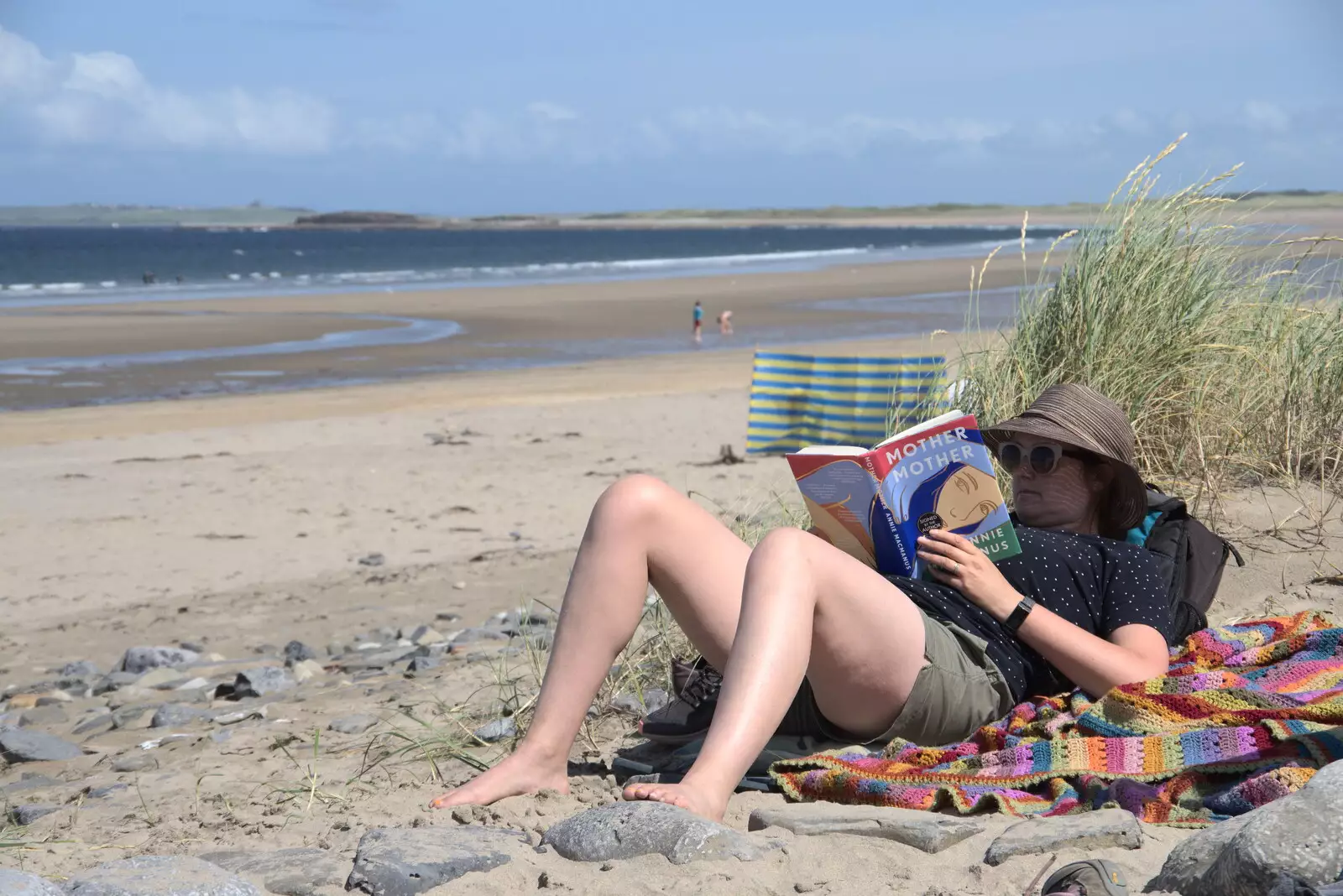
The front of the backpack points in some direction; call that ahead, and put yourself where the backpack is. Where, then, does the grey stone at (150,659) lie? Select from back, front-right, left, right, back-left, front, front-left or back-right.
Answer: back

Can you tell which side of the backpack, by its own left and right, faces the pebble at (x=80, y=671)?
back

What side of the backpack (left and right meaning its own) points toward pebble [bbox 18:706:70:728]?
back

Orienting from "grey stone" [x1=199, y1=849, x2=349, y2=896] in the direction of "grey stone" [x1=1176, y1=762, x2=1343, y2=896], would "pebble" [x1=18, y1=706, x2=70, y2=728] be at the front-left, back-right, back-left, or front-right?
back-left

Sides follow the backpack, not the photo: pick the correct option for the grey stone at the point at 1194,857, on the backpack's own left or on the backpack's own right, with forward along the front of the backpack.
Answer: on the backpack's own right

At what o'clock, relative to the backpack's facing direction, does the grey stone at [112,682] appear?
The grey stone is roughly at 6 o'clock from the backpack.

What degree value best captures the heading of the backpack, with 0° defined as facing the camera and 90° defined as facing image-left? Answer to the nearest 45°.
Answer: approximately 270°
